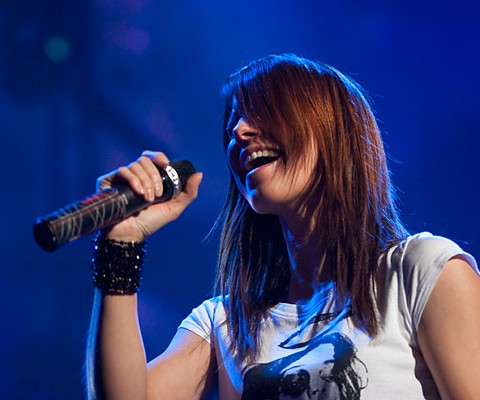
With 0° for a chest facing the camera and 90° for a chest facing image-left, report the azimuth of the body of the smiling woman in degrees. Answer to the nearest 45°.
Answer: approximately 45°
